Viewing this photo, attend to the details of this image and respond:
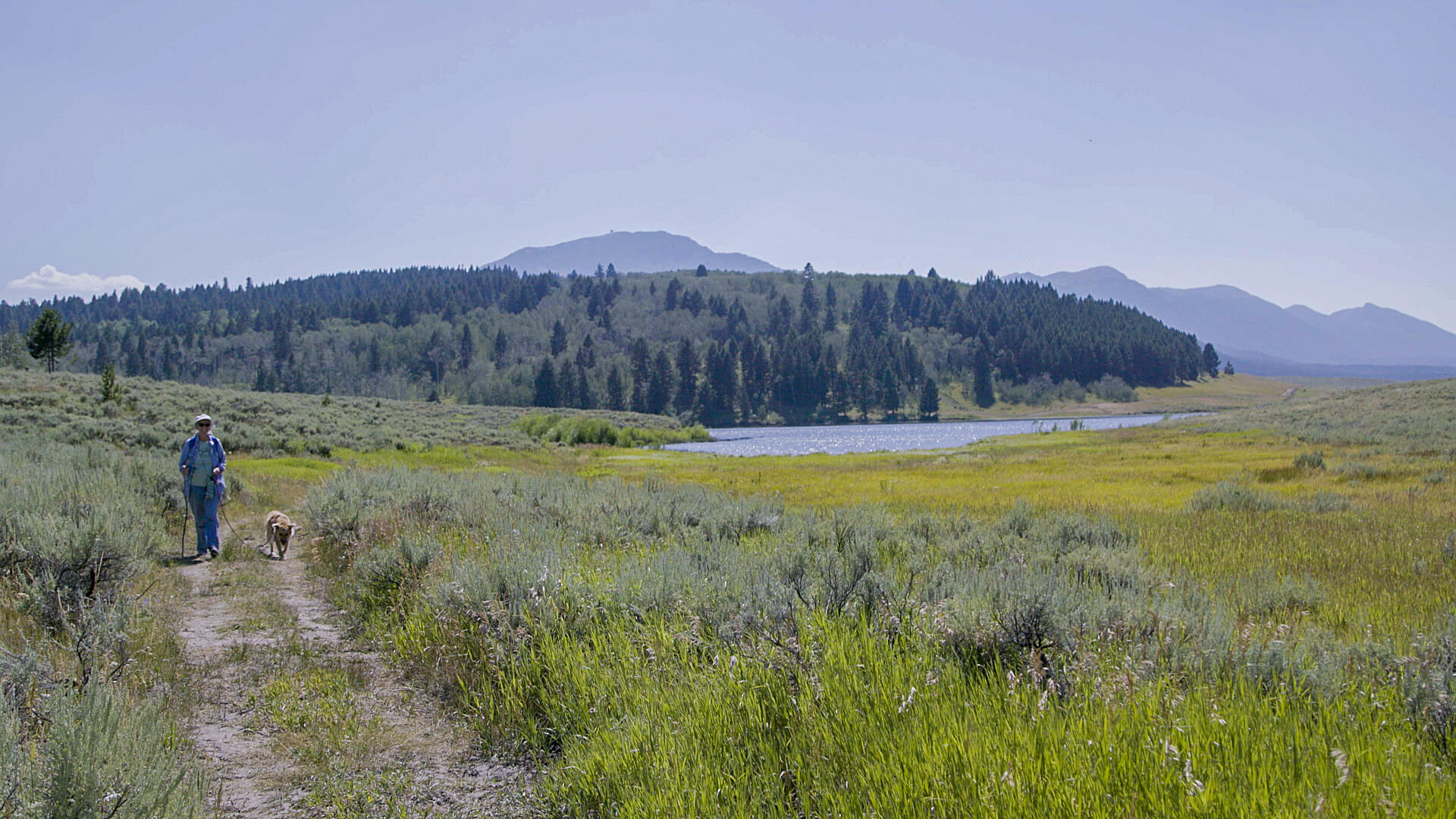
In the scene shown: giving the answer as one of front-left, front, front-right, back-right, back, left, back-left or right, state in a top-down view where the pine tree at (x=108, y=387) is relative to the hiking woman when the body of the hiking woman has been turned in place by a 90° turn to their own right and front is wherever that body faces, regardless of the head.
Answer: right

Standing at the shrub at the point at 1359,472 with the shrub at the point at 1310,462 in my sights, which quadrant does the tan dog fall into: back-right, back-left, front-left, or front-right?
back-left

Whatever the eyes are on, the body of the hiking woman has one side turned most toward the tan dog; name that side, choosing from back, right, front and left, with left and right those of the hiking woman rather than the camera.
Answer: left

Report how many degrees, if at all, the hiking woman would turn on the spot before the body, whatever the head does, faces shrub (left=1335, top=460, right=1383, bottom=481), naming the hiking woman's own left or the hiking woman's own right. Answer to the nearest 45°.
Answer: approximately 90° to the hiking woman's own left

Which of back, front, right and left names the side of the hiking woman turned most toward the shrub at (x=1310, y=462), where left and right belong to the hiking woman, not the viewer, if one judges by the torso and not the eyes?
left

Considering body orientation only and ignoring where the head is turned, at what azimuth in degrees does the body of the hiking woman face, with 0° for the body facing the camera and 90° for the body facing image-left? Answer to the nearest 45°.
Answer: approximately 0°

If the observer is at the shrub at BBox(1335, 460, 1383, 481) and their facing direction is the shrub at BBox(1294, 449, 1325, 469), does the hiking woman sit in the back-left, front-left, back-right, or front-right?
back-left
